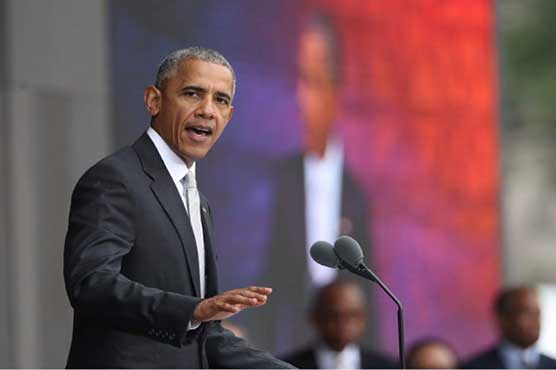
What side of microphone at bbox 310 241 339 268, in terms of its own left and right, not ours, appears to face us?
left

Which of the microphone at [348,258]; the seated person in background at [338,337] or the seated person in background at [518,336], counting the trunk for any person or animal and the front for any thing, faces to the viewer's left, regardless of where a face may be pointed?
the microphone

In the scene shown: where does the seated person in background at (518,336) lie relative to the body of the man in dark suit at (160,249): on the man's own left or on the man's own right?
on the man's own left

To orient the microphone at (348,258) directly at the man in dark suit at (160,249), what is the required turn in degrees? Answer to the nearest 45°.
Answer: approximately 45° to its left

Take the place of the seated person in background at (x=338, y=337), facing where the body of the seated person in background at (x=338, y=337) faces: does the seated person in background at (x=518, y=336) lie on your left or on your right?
on your left

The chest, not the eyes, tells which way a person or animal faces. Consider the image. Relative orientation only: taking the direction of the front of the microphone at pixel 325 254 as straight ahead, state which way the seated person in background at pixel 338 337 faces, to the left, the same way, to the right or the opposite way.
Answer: to the left

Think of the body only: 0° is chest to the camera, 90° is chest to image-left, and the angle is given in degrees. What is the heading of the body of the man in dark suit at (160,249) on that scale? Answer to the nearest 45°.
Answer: approximately 315°

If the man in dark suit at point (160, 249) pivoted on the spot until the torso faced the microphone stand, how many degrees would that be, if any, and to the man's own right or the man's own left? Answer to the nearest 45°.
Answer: approximately 45° to the man's own left

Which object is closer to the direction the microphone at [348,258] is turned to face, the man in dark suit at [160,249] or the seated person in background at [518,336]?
the man in dark suit

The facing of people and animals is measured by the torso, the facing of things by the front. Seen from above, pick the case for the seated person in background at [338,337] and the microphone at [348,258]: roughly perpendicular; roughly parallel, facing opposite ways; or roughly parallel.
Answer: roughly perpendicular

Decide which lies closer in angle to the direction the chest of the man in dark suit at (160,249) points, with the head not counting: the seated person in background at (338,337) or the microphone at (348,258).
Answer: the microphone

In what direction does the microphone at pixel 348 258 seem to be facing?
to the viewer's left
